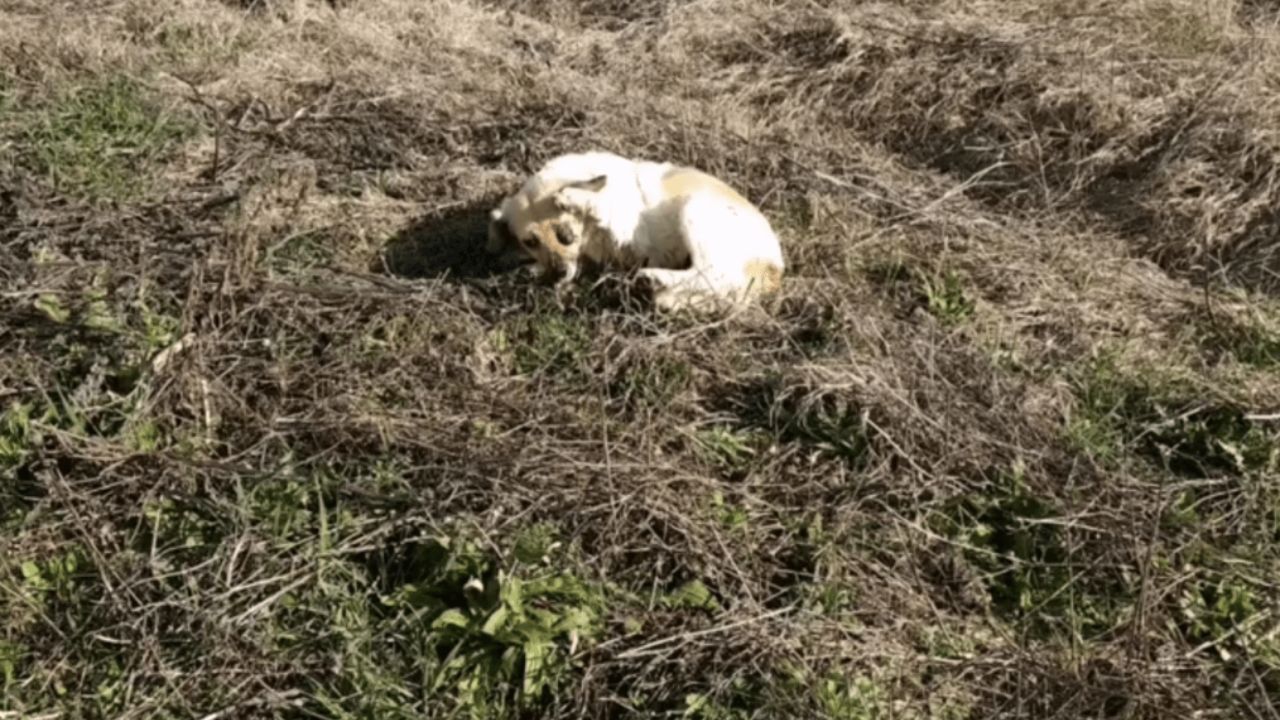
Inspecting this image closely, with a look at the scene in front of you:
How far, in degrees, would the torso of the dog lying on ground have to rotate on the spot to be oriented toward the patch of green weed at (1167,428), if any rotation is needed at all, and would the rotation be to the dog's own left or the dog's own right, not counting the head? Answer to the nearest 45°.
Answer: approximately 180°

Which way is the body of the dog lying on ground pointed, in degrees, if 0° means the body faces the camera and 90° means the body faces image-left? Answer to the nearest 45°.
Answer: approximately 90°

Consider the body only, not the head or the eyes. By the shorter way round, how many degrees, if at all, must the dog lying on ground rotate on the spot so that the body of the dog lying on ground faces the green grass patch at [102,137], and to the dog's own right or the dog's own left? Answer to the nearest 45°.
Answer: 0° — it already faces it

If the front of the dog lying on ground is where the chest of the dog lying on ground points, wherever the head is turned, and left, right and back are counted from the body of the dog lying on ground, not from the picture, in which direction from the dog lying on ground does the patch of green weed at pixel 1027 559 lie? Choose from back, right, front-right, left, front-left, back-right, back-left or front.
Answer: back-left

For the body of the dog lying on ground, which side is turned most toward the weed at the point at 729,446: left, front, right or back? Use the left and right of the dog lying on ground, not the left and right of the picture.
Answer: left

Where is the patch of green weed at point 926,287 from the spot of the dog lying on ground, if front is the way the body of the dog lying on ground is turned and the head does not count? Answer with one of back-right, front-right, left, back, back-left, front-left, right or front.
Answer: back

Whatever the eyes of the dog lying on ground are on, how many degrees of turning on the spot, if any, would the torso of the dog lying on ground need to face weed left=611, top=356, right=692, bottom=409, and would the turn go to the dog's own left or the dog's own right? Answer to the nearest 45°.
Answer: approximately 90° to the dog's own left

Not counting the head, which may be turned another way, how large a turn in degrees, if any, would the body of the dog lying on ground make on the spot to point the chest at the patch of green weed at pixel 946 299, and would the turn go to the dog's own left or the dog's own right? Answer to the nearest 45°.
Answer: approximately 180°

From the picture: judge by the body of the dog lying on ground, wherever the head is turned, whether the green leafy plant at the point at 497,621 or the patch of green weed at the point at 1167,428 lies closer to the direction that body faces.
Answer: the green leafy plant
